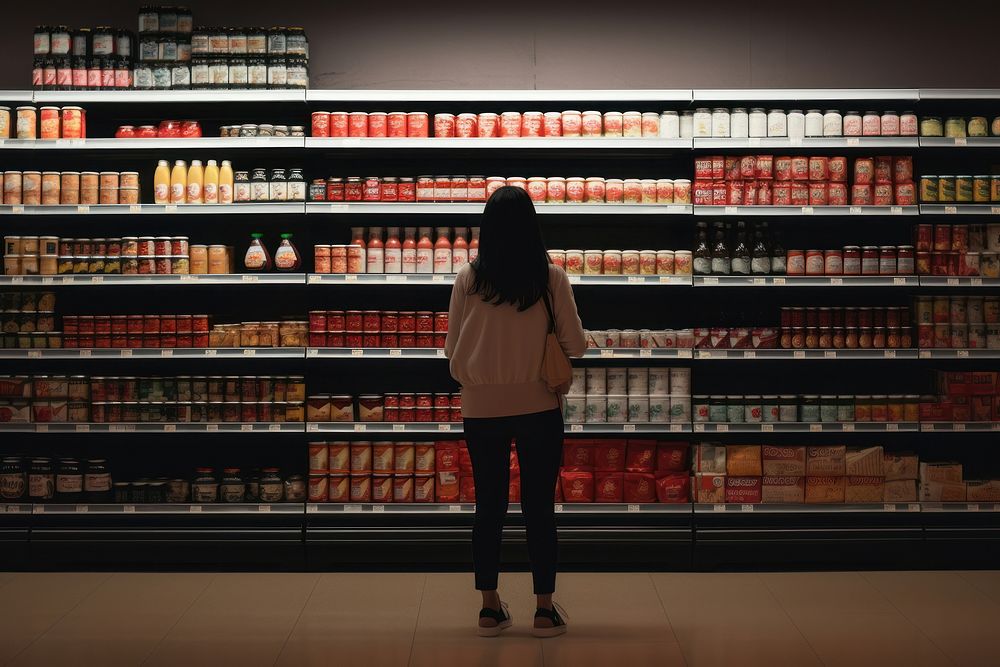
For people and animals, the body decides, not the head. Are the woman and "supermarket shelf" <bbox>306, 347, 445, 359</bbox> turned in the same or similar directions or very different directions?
very different directions

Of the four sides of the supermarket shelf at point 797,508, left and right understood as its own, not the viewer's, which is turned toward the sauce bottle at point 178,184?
right

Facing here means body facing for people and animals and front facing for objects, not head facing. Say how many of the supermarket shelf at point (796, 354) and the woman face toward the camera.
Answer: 1

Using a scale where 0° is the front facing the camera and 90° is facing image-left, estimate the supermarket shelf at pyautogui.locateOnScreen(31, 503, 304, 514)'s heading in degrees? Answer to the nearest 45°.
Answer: approximately 0°

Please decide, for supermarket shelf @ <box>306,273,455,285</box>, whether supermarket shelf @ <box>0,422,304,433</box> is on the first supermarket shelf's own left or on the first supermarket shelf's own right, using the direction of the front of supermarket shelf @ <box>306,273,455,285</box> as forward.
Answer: on the first supermarket shelf's own right

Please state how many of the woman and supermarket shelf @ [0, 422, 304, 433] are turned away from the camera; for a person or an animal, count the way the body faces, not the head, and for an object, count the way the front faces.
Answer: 1

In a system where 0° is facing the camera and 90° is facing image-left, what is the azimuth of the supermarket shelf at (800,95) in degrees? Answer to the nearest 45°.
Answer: approximately 0°

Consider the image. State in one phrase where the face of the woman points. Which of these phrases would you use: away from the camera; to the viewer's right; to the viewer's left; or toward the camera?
away from the camera

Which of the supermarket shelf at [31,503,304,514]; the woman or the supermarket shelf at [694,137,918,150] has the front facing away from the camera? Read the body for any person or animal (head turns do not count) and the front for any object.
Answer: the woman
